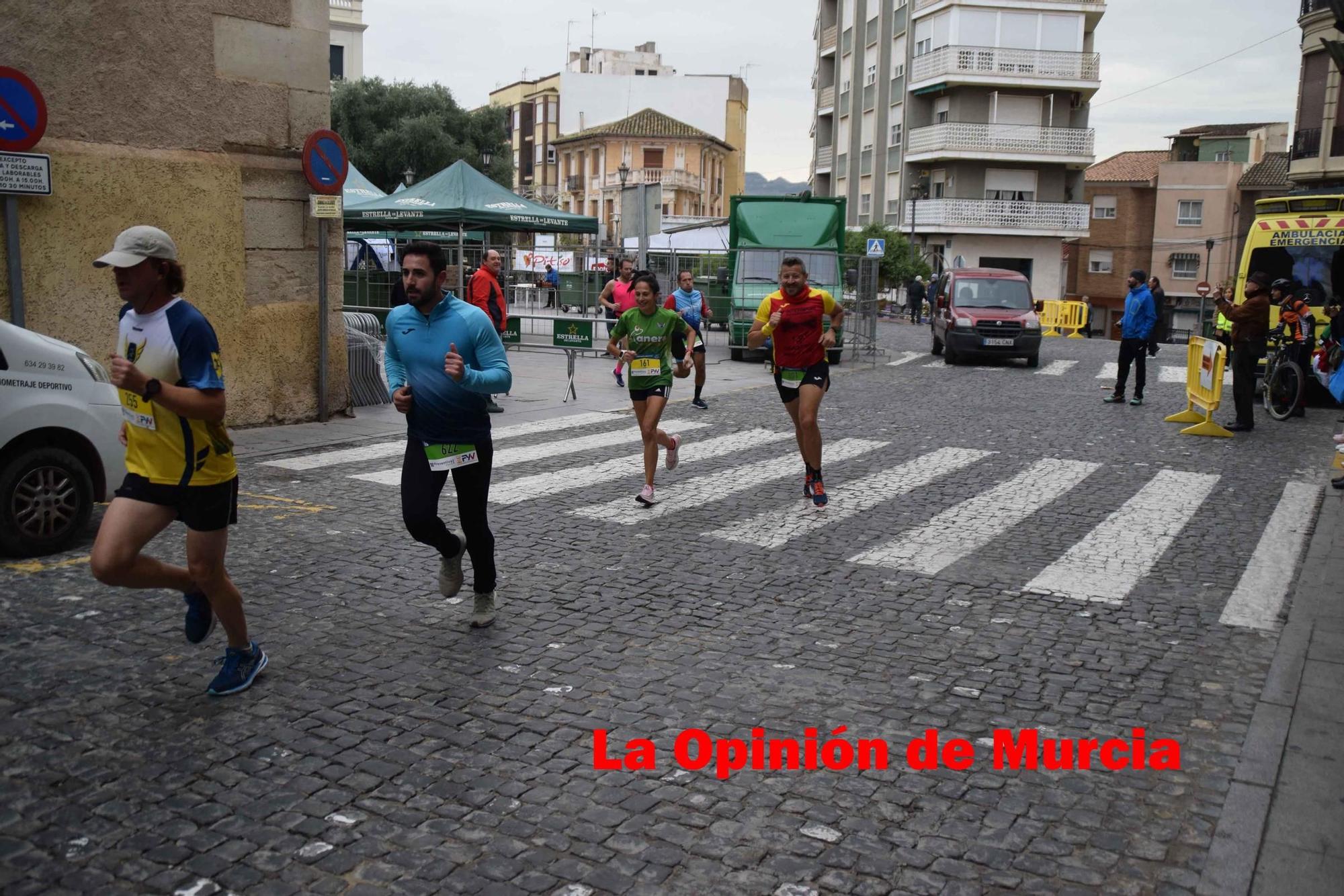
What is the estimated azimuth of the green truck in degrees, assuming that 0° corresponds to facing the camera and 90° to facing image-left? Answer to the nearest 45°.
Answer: approximately 0°

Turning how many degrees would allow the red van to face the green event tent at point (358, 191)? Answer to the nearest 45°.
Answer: approximately 90° to its right

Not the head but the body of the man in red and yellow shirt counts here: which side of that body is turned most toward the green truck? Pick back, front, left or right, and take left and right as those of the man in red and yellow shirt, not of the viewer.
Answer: back

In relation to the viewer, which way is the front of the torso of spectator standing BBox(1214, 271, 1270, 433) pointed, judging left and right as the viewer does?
facing to the left of the viewer

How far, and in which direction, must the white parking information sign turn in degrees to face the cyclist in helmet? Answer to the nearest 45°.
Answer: approximately 90° to its left

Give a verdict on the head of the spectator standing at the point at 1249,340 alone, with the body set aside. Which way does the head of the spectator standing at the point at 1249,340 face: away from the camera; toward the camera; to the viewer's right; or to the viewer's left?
to the viewer's left

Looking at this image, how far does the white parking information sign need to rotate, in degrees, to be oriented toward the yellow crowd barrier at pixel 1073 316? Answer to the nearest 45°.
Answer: approximately 135° to its left

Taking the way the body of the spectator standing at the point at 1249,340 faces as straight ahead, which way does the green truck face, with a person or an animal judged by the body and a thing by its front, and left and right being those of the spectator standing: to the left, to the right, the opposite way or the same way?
to the left

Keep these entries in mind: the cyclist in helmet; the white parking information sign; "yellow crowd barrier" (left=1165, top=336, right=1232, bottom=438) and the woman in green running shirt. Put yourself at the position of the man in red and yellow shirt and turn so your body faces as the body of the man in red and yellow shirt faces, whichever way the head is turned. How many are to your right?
2

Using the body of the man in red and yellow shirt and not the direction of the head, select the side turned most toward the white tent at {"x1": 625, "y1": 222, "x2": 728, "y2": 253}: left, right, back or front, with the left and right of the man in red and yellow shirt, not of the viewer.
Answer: back

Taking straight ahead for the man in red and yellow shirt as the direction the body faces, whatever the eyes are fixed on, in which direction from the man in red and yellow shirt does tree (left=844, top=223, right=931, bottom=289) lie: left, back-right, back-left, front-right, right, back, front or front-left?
back
